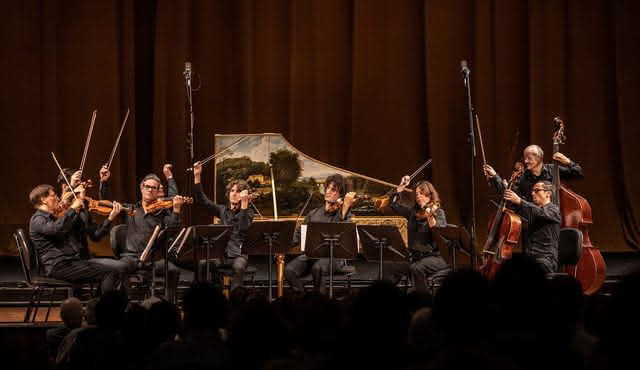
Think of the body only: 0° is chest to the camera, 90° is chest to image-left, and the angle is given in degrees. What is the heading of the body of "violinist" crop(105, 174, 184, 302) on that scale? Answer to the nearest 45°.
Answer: approximately 315°

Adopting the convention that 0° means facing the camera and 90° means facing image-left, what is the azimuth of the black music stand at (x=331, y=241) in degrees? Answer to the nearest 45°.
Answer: approximately 180°

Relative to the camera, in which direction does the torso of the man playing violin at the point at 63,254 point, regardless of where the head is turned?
to the viewer's right

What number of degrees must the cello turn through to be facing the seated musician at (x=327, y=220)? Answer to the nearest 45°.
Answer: approximately 45° to its right

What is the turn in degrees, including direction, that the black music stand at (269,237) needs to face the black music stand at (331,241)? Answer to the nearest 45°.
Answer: approximately 135° to its right

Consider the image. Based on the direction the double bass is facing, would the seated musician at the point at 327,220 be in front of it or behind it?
in front

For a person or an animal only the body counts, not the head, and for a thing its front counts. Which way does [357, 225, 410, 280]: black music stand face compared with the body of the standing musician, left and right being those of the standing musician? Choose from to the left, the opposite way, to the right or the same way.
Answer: the opposite way

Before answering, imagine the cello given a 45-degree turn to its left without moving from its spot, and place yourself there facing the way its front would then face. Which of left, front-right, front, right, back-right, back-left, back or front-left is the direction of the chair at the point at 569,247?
left

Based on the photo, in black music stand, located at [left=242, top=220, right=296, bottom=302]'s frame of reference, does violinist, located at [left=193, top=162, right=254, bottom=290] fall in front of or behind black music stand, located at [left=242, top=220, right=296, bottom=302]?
in front

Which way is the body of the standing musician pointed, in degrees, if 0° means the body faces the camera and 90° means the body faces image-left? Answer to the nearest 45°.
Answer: approximately 45°

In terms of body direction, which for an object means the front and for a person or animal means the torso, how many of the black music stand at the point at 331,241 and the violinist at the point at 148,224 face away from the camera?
1
